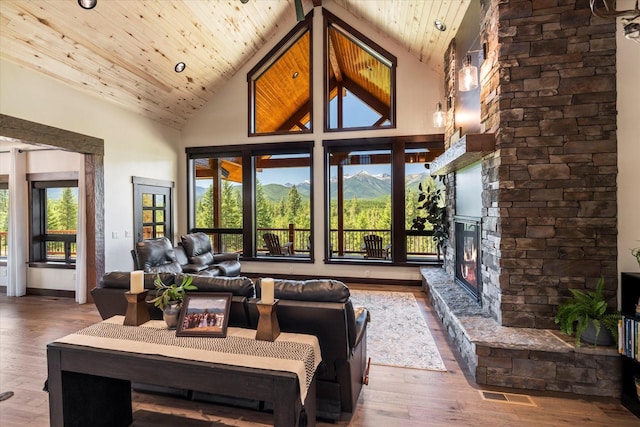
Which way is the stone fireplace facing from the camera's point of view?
to the viewer's left

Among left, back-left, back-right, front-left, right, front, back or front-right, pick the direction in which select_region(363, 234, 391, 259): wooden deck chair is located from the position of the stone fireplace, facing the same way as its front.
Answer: front-right

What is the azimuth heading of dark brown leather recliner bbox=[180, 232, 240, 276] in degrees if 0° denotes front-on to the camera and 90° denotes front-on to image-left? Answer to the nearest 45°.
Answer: approximately 315°

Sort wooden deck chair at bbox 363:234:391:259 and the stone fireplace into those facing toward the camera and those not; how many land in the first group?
0

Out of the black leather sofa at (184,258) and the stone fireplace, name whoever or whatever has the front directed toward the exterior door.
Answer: the stone fireplace

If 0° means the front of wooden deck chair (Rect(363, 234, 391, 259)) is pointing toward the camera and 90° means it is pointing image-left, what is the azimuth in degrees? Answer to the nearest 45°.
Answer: approximately 225°

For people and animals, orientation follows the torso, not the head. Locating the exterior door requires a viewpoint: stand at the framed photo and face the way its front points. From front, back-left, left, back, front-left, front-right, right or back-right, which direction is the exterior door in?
back

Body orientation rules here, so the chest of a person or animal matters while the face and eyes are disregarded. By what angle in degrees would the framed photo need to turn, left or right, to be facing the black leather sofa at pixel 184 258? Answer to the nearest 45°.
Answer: approximately 180°

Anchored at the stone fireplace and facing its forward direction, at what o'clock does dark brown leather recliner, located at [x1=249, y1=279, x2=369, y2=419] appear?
The dark brown leather recliner is roughly at 10 o'clock from the stone fireplace.
